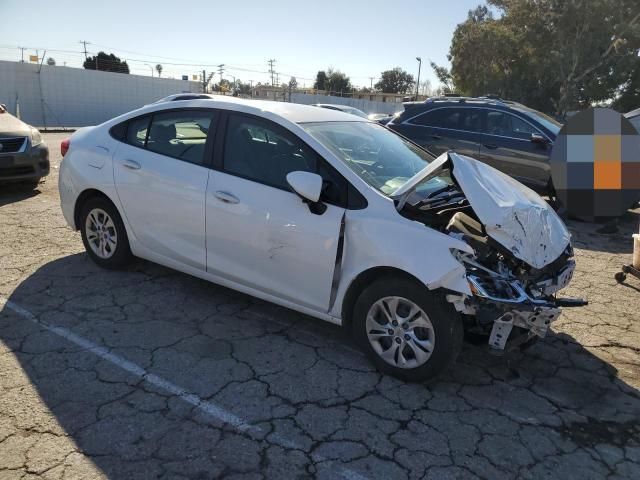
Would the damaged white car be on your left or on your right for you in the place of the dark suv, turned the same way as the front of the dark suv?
on your right

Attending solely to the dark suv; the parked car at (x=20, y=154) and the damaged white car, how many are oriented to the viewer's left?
0

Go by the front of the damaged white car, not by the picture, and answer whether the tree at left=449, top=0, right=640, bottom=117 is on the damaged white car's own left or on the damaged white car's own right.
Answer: on the damaged white car's own left

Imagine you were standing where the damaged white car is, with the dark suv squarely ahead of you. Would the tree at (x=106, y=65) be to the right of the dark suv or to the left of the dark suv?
left

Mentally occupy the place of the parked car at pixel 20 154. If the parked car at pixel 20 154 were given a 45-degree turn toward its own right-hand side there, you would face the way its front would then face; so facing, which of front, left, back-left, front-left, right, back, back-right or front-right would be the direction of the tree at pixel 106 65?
back

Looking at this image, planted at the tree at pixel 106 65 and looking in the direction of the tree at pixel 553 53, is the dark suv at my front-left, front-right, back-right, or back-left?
front-right

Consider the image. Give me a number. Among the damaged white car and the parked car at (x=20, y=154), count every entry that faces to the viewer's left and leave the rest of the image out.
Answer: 0

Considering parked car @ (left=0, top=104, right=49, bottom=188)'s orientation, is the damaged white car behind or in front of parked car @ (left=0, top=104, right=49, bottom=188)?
in front

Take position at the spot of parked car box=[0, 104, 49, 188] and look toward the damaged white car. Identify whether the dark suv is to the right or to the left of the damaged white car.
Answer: left

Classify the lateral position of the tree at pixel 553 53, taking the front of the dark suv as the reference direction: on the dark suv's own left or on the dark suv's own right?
on the dark suv's own left

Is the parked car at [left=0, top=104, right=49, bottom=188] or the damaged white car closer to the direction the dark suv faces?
the damaged white car

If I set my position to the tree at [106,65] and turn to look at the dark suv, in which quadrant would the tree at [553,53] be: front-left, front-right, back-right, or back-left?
front-left

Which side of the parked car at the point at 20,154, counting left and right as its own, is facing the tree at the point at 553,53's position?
left

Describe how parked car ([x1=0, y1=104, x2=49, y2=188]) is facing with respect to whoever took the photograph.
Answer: facing the viewer and to the right of the viewer

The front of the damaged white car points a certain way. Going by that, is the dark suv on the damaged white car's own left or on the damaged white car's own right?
on the damaged white car's own left

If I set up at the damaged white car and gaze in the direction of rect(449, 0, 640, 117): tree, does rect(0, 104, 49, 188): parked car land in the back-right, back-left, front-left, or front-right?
front-left

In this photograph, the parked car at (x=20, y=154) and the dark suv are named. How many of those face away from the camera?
0

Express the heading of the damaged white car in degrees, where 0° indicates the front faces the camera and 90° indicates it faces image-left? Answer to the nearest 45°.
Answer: approximately 315°

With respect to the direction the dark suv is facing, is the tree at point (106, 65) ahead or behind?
behind

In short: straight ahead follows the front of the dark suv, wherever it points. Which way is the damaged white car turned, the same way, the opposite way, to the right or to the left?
the same way
